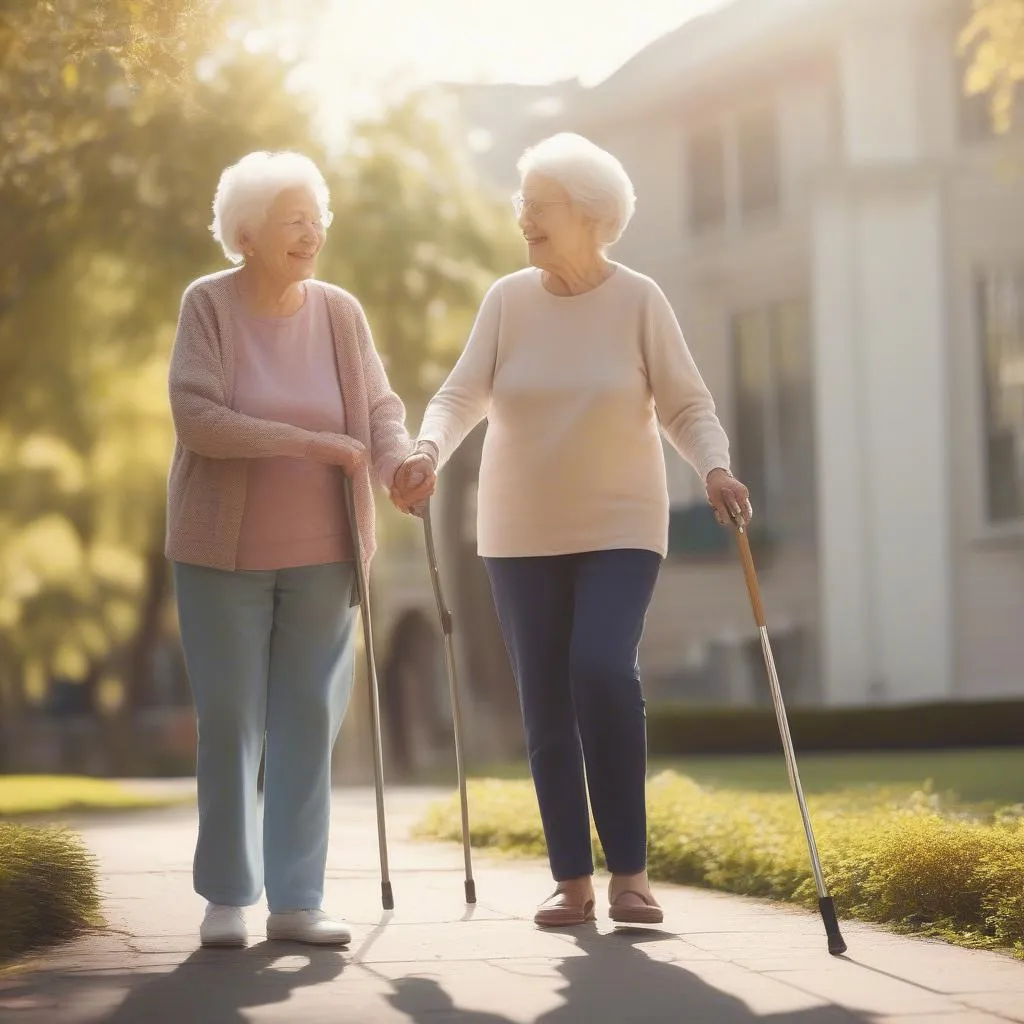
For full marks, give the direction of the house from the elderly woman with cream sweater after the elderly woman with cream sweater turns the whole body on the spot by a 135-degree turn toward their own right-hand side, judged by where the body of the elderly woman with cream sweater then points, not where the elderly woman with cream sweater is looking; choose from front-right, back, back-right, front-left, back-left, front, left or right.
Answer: front-right

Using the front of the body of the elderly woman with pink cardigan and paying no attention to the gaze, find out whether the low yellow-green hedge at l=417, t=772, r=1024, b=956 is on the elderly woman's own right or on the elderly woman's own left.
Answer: on the elderly woman's own left

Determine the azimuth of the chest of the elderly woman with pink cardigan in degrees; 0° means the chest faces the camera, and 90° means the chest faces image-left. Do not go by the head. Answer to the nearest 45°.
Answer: approximately 315°

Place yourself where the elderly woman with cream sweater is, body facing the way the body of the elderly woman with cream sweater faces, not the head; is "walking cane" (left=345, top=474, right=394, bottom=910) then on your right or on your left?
on your right

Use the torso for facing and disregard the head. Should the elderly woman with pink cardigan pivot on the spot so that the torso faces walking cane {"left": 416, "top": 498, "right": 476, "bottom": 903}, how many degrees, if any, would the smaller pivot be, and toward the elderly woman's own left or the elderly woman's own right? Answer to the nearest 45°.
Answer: approximately 90° to the elderly woman's own left

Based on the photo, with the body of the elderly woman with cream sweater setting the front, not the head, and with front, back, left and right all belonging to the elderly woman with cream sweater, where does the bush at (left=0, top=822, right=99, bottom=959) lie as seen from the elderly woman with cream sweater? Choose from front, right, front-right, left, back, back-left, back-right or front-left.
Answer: right

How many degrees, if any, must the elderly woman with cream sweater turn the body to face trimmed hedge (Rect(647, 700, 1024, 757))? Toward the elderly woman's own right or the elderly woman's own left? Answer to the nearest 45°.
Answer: approximately 180°

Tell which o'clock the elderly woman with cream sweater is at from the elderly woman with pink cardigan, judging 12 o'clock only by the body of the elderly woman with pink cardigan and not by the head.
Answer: The elderly woman with cream sweater is roughly at 10 o'clock from the elderly woman with pink cardigan.

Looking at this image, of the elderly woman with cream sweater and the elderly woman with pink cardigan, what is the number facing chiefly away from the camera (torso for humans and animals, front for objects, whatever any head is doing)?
0

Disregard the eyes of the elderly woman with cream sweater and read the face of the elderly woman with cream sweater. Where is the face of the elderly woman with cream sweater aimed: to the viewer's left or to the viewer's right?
to the viewer's left

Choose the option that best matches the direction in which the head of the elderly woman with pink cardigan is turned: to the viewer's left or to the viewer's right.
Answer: to the viewer's right
